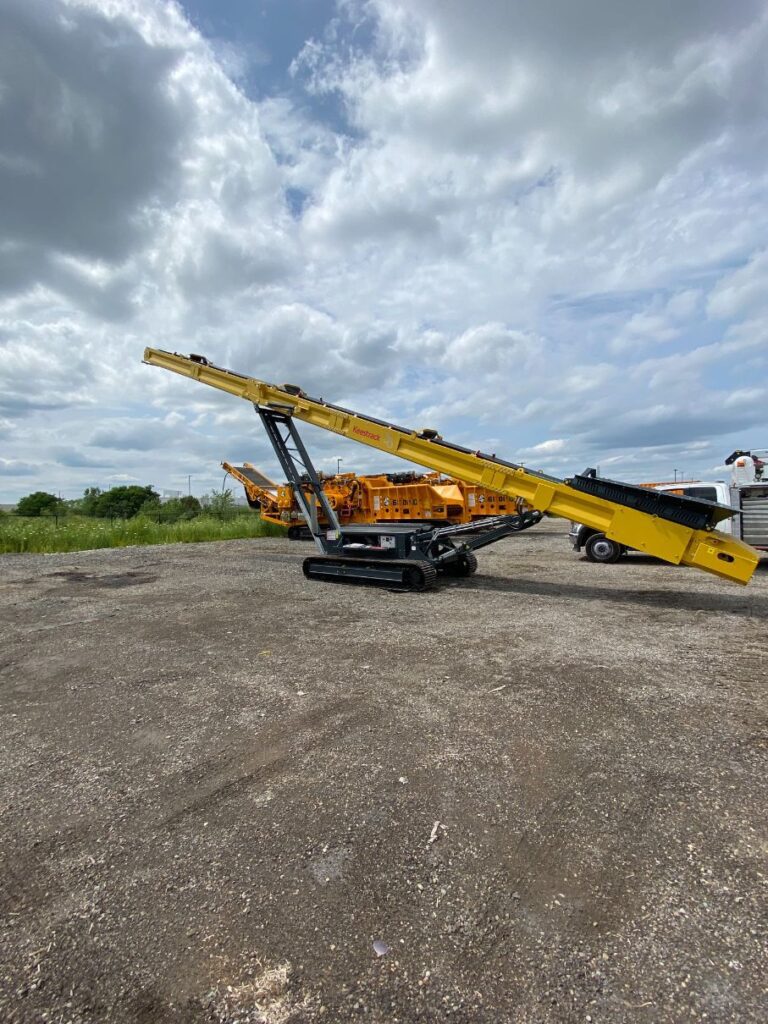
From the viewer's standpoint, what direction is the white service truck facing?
to the viewer's left
